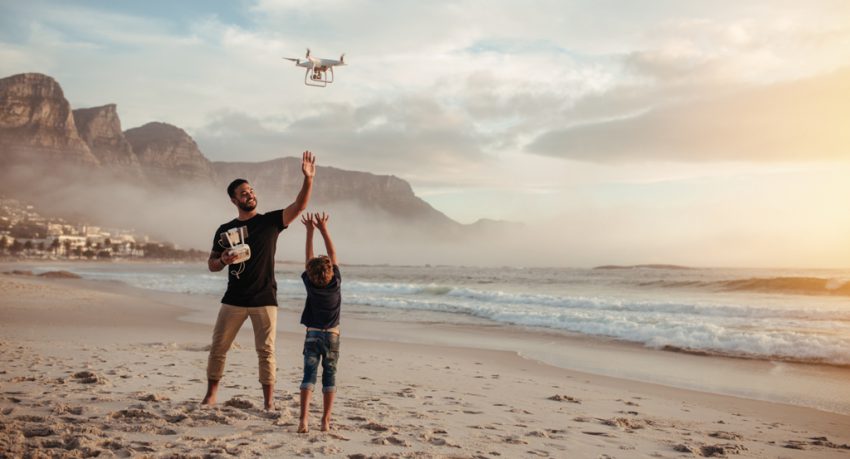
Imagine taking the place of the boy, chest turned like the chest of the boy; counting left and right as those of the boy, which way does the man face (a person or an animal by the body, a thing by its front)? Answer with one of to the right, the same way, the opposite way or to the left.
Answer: the opposite way

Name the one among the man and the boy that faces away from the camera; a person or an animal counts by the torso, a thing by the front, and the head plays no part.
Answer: the boy

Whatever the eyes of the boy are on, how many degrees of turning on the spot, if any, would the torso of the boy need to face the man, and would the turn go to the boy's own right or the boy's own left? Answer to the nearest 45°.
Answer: approximately 45° to the boy's own left

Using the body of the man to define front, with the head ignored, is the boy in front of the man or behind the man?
in front

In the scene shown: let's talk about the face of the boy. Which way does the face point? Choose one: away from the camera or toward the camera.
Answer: away from the camera

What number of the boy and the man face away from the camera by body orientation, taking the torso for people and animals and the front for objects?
1

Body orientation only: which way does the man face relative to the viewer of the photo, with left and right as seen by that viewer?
facing the viewer

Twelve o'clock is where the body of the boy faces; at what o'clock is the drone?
The drone is roughly at 12 o'clock from the boy.

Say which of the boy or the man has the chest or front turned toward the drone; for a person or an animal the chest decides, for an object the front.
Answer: the boy

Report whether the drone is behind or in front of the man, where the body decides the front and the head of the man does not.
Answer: behind

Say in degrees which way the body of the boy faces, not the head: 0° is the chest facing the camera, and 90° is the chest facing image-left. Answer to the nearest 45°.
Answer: approximately 180°
